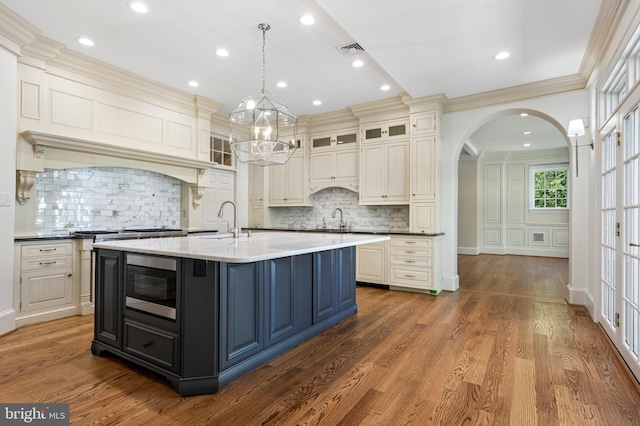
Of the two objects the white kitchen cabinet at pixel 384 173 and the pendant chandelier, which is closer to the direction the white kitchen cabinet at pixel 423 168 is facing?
the pendant chandelier

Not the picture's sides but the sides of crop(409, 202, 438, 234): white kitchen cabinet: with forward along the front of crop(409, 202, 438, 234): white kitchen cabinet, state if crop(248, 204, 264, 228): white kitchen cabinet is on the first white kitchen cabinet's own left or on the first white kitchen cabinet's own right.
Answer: on the first white kitchen cabinet's own right

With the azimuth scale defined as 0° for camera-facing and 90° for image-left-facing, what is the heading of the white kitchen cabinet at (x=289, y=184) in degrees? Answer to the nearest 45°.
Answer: approximately 0°

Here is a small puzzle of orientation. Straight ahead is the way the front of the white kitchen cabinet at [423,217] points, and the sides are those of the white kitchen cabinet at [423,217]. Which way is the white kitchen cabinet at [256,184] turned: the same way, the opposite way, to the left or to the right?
the same way

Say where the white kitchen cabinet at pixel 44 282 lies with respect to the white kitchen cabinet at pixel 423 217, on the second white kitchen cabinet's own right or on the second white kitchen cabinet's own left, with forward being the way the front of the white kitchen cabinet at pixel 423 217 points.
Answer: on the second white kitchen cabinet's own right

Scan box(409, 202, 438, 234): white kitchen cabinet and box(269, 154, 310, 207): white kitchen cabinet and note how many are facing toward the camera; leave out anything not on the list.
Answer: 2

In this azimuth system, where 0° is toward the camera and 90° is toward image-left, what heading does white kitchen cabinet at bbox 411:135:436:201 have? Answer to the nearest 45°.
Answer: approximately 0°
